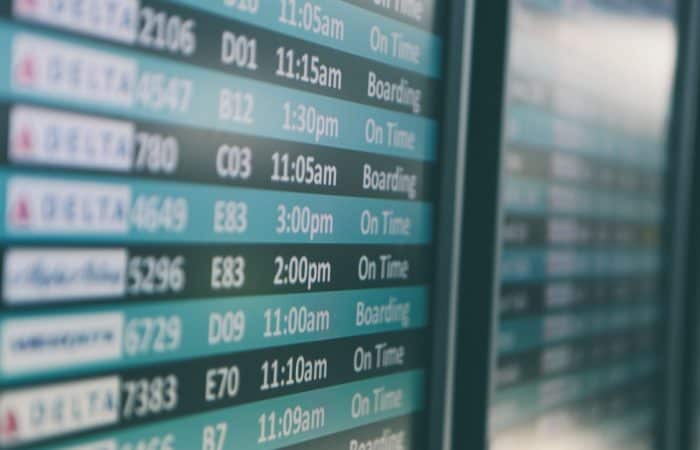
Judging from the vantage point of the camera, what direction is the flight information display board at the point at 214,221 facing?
facing the viewer and to the right of the viewer

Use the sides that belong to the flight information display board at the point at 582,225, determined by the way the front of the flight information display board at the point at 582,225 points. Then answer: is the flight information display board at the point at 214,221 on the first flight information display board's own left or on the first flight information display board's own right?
on the first flight information display board's own right

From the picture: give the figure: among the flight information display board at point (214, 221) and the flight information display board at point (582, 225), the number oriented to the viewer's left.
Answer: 0

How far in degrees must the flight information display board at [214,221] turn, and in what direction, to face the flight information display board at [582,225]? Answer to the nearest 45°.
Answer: approximately 90° to its left
